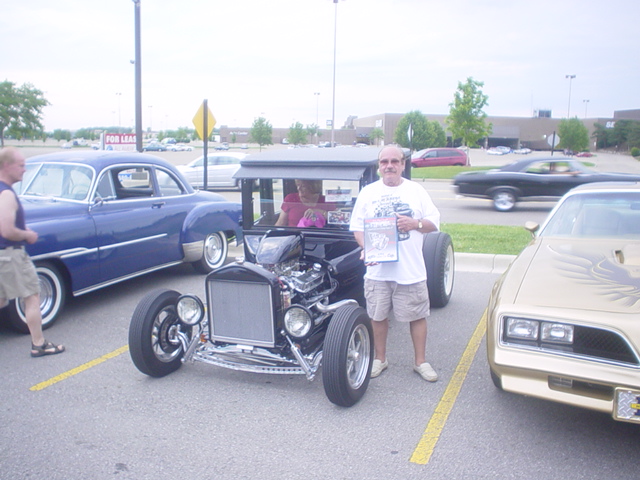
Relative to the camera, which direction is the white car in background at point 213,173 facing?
to the viewer's left

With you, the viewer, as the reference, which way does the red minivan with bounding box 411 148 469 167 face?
facing to the left of the viewer

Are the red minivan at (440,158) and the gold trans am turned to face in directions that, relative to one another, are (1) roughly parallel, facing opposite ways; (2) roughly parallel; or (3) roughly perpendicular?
roughly perpendicular

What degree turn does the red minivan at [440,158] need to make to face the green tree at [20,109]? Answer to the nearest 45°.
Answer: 0° — it already faces it

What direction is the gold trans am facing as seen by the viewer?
toward the camera

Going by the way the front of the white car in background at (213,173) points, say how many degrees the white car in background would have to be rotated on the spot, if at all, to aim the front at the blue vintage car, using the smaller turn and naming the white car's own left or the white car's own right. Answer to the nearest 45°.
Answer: approximately 90° to the white car's own left

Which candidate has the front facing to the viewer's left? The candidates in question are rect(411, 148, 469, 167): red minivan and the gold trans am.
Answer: the red minivan

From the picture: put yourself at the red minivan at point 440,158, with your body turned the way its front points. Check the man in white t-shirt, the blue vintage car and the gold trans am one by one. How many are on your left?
3

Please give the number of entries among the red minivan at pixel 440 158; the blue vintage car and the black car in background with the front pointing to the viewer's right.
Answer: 1

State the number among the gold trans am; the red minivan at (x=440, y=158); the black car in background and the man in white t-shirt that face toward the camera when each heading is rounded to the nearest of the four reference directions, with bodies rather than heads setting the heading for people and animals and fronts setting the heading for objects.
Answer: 2
